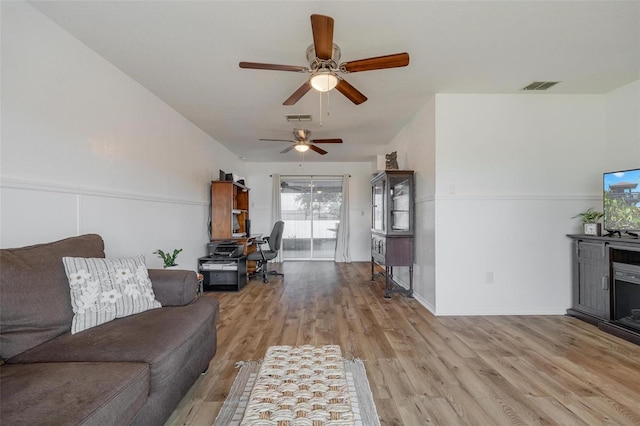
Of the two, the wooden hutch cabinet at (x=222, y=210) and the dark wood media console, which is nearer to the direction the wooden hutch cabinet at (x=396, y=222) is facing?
the wooden hutch cabinet

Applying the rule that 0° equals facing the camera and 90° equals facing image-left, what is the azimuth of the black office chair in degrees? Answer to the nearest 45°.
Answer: approximately 90°

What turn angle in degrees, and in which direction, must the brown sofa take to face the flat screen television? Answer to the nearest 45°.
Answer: approximately 45° to its left

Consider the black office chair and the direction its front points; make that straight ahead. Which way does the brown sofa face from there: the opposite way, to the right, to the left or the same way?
the opposite way

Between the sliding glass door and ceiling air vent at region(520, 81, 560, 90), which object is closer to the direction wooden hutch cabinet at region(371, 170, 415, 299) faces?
the sliding glass door

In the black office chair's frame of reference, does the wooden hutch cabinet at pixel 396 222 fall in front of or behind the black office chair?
behind

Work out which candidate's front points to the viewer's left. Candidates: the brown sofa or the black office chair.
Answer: the black office chair

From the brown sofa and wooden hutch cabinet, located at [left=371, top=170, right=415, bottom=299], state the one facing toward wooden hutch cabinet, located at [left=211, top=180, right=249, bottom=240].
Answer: wooden hutch cabinet, located at [left=371, top=170, right=415, bottom=299]

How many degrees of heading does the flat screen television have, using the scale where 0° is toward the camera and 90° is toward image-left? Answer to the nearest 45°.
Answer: approximately 45°

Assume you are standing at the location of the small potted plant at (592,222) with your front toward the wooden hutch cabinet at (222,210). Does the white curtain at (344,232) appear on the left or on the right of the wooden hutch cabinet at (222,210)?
right

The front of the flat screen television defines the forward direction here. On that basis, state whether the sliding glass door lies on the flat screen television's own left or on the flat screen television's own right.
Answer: on the flat screen television's own right

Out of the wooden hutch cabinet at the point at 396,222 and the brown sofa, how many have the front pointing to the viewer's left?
1

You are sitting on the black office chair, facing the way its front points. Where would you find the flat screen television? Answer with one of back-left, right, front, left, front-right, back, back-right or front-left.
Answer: back-left

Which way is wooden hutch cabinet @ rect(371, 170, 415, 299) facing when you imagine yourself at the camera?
facing to the left of the viewer
